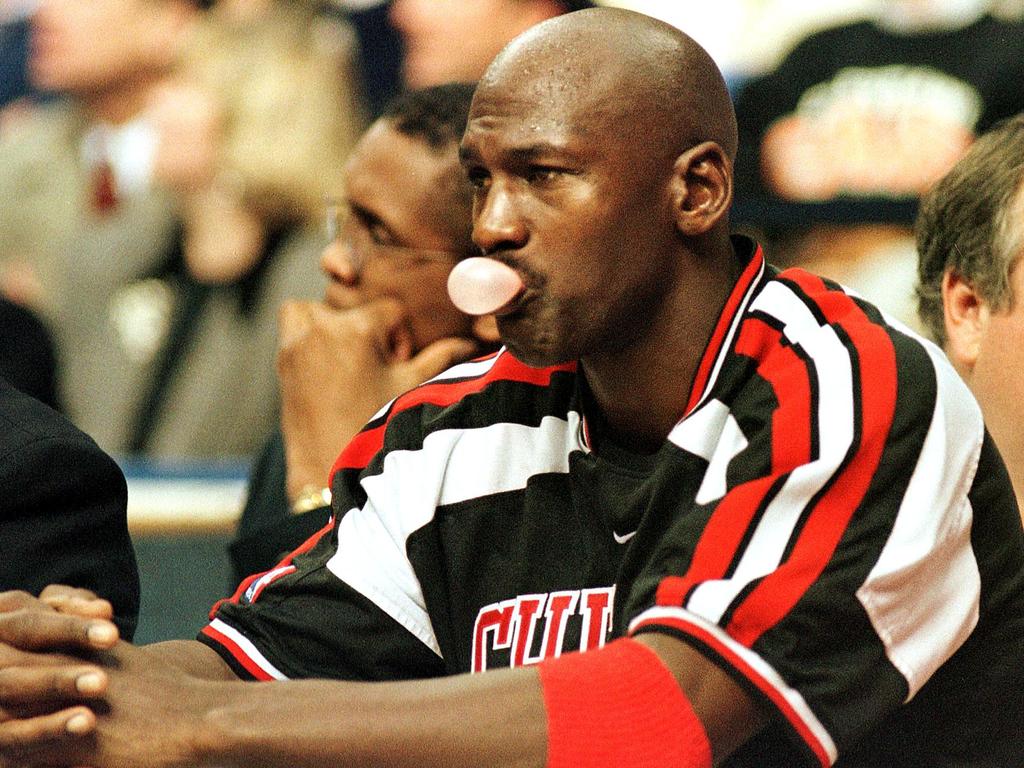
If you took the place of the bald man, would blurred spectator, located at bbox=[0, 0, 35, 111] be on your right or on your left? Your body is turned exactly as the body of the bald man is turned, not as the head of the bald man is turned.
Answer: on your right

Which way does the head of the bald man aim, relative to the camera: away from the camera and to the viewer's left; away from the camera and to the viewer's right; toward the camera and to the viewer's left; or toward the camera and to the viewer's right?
toward the camera and to the viewer's left

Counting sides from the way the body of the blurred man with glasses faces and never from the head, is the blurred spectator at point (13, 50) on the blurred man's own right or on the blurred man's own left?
on the blurred man's own right

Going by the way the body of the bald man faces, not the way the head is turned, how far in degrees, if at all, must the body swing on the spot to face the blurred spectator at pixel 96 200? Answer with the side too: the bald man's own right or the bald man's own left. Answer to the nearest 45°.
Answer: approximately 90° to the bald man's own right

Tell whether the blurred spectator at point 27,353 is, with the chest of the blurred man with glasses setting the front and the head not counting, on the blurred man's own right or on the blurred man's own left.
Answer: on the blurred man's own right

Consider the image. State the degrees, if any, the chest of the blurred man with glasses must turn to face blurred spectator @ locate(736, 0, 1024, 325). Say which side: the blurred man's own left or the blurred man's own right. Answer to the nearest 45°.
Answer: approximately 180°

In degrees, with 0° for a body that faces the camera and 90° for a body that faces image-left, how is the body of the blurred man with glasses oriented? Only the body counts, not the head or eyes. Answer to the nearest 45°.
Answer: approximately 45°

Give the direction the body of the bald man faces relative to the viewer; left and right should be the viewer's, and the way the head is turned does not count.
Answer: facing the viewer and to the left of the viewer

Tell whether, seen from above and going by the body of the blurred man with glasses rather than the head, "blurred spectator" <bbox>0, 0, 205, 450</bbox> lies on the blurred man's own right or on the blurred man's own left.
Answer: on the blurred man's own right

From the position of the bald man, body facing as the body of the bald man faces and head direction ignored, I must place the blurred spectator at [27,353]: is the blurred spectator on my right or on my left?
on my right

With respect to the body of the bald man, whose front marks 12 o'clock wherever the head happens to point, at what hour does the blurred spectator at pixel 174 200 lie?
The blurred spectator is roughly at 4 o'clock from the bald man.

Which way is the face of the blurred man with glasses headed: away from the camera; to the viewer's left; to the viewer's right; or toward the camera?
to the viewer's left
